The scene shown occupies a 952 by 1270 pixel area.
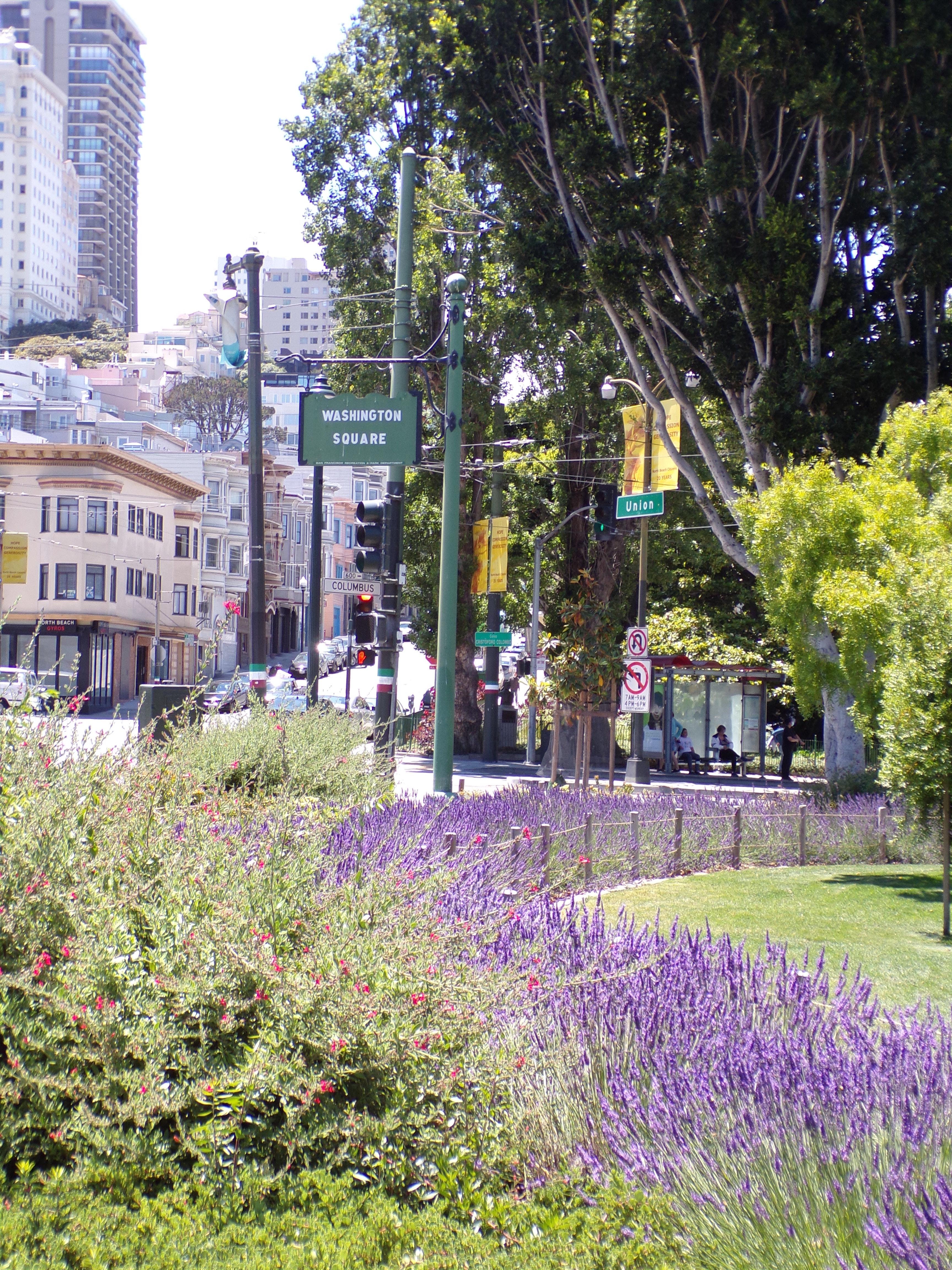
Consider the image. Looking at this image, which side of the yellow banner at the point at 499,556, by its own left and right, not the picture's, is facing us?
front

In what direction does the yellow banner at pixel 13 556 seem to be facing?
toward the camera

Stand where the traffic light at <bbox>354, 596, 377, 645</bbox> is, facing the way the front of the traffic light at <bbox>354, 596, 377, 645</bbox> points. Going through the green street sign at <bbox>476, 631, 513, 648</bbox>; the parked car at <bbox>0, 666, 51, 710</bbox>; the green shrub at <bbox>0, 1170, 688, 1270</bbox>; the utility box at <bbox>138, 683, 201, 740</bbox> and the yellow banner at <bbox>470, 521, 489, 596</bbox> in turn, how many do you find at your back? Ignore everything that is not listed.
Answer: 2

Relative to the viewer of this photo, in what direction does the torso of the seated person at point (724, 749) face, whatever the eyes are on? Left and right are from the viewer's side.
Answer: facing the viewer and to the right of the viewer

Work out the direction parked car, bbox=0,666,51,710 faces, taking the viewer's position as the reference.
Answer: facing to the right of the viewer

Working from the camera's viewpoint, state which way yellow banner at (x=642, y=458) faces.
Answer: facing the viewer

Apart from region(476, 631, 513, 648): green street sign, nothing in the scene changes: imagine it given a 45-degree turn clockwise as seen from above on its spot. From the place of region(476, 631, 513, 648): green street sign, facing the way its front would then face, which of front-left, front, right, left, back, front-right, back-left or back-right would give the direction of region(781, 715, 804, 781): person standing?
back-left

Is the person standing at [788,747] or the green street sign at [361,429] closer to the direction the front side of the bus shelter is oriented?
the green street sign
